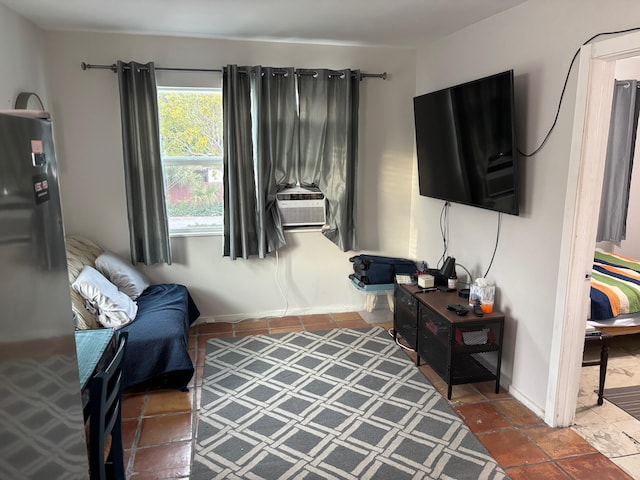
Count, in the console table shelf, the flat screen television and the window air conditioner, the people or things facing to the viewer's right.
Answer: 0

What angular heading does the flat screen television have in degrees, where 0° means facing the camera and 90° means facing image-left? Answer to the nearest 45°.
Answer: approximately 45°

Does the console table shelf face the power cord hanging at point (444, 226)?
no

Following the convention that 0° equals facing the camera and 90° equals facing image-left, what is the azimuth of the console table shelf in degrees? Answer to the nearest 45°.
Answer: approximately 45°

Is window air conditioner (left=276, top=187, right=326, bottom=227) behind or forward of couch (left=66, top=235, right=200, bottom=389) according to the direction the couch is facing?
forward

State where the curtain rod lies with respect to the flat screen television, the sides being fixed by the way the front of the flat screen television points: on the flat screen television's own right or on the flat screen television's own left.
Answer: on the flat screen television's own right

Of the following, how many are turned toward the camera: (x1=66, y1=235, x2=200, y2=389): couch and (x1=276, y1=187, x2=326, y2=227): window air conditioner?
1

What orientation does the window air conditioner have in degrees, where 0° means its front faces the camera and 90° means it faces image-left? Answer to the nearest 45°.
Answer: approximately 0°

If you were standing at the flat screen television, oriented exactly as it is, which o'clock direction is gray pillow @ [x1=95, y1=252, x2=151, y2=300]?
The gray pillow is roughly at 1 o'clock from the flat screen television.

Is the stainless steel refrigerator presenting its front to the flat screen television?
no

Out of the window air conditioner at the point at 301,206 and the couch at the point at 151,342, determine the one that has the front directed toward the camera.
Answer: the window air conditioner

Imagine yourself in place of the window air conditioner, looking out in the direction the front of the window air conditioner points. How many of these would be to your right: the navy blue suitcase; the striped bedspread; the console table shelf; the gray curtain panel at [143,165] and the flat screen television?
1
